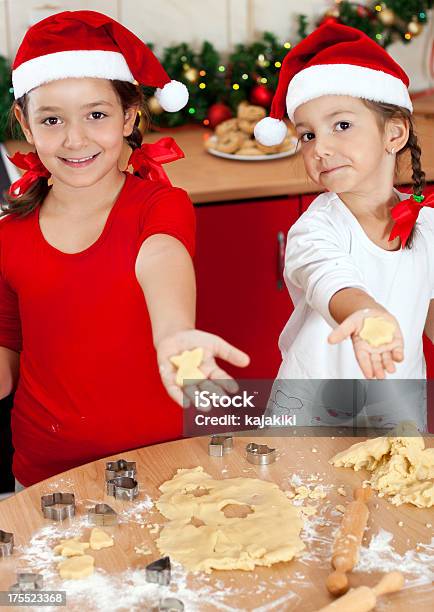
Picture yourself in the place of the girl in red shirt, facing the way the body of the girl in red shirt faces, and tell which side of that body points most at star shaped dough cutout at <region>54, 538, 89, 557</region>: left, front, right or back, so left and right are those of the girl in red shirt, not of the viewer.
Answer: front

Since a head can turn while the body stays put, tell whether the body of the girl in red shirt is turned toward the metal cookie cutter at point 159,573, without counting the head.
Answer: yes

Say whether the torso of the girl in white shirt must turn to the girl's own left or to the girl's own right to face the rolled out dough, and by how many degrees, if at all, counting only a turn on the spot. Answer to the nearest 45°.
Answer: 0° — they already face it

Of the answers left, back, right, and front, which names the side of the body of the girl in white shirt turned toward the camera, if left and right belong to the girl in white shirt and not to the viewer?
front

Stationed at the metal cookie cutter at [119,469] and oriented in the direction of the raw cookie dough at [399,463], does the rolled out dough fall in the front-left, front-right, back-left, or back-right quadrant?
front-right

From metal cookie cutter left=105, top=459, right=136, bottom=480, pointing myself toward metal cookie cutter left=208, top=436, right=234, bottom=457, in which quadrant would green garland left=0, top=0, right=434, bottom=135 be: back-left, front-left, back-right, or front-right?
front-left

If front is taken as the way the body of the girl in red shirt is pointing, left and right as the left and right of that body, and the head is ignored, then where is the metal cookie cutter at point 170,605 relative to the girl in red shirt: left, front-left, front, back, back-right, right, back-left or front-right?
front

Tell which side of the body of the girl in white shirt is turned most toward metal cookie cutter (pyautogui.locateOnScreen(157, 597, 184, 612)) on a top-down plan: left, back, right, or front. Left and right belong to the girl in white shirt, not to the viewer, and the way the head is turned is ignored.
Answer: front

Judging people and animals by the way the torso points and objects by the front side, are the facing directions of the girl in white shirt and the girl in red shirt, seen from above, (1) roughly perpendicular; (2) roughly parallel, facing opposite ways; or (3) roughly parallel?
roughly parallel

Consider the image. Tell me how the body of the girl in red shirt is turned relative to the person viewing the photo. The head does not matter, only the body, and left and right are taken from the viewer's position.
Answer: facing the viewer

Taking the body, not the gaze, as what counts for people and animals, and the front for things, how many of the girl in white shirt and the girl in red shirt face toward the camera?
2

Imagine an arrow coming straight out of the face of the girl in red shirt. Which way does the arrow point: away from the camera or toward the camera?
toward the camera

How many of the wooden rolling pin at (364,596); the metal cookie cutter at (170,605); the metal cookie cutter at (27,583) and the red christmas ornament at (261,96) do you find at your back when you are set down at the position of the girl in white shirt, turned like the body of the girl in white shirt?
1

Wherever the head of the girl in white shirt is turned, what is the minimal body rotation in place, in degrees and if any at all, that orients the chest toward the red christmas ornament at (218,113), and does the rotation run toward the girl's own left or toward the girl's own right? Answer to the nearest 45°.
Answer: approximately 180°
